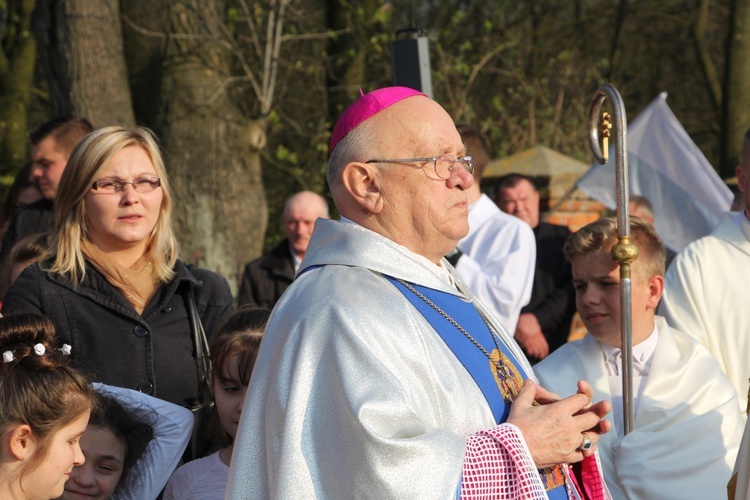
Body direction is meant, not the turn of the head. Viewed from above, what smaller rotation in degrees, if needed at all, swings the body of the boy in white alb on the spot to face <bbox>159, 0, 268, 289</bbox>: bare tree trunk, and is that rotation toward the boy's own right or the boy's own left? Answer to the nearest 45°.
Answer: approximately 90° to the boy's own right

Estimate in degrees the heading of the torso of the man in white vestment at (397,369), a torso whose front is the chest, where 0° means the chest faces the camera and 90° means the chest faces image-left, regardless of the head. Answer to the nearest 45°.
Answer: approximately 270°

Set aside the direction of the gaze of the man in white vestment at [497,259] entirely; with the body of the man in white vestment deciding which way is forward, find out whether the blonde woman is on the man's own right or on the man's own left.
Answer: on the man's own left

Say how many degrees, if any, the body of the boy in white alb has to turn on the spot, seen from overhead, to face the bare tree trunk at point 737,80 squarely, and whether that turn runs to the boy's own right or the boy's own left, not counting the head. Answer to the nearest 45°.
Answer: approximately 135° to the boy's own right

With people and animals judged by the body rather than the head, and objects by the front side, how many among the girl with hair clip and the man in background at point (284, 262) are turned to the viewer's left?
0

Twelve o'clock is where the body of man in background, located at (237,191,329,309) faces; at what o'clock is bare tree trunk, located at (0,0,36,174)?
The bare tree trunk is roughly at 5 o'clock from the man in background.

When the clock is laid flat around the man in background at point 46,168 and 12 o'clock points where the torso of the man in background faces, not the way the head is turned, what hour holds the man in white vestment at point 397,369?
The man in white vestment is roughly at 10 o'clock from the man in background.

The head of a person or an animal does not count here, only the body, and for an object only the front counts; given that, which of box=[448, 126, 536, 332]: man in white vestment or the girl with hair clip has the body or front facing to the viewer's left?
the man in white vestment

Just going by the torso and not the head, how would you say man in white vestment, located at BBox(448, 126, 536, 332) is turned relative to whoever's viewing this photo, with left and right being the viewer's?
facing to the left of the viewer
